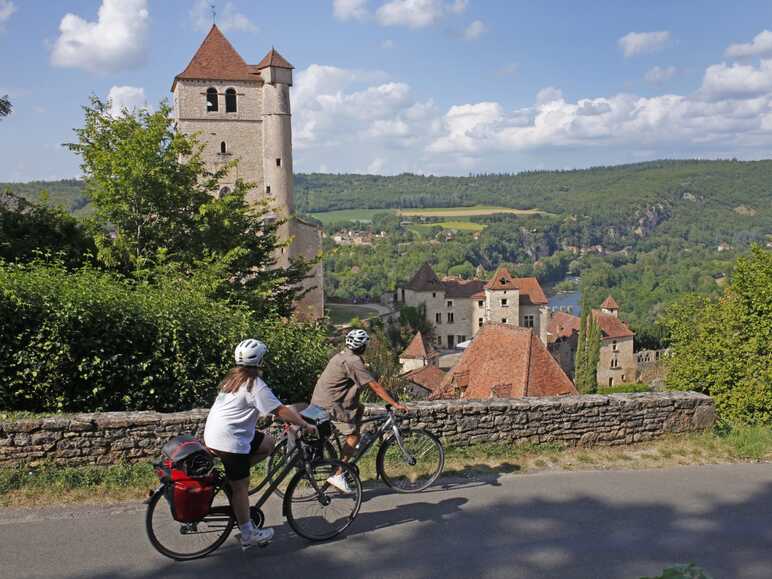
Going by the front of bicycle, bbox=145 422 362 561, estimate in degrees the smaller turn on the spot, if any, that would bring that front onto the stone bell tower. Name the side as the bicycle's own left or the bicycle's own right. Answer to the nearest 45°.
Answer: approximately 90° to the bicycle's own left

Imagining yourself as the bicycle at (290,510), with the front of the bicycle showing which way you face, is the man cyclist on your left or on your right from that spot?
on your left

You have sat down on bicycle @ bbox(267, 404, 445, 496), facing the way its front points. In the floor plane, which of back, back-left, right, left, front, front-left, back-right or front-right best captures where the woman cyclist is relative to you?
back-right

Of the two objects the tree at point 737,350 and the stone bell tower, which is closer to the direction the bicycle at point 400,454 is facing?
the tree

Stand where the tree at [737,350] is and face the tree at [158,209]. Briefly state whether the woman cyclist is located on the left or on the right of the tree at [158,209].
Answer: left

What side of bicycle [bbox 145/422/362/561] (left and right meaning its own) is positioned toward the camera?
right

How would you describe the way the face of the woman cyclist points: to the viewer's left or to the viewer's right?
to the viewer's right

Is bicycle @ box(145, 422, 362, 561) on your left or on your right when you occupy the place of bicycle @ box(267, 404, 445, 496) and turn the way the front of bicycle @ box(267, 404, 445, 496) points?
on your right

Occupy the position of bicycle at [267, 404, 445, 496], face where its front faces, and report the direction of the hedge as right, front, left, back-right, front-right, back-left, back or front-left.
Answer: back-left

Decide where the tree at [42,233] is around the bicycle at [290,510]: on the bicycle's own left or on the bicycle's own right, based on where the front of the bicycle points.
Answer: on the bicycle's own left

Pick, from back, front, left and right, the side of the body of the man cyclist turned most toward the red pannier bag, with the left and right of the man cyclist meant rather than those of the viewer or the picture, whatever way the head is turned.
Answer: back

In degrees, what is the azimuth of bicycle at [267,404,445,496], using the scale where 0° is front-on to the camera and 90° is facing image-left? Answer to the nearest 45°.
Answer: approximately 270°

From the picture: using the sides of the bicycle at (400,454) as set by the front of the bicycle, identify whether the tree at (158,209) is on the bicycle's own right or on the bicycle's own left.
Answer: on the bicycle's own left

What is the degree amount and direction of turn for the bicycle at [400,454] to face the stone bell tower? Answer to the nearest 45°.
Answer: approximately 90° to its left

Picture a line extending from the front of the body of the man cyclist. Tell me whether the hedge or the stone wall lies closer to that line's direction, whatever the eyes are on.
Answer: the stone wall
